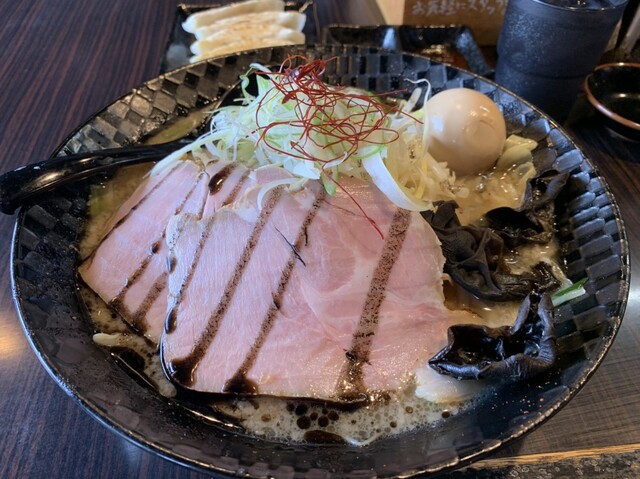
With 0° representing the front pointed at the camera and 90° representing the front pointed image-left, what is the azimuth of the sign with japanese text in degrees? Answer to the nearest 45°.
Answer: approximately 0°

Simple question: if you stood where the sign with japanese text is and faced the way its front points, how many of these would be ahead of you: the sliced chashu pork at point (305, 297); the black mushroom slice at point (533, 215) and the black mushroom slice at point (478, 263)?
3

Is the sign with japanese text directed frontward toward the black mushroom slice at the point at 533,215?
yes

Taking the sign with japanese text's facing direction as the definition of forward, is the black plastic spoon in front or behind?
in front

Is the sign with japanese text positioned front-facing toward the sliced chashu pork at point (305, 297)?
yes

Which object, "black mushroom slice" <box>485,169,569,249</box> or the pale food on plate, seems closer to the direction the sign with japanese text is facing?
the black mushroom slice

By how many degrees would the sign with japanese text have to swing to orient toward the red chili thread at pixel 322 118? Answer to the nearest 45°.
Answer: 0° — it already faces it

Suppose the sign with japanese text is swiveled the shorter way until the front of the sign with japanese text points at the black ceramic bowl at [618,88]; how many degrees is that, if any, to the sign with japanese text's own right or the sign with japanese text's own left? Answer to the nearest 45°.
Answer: approximately 45° to the sign with japanese text's own left

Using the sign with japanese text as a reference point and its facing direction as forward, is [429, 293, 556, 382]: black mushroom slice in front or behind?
in front
